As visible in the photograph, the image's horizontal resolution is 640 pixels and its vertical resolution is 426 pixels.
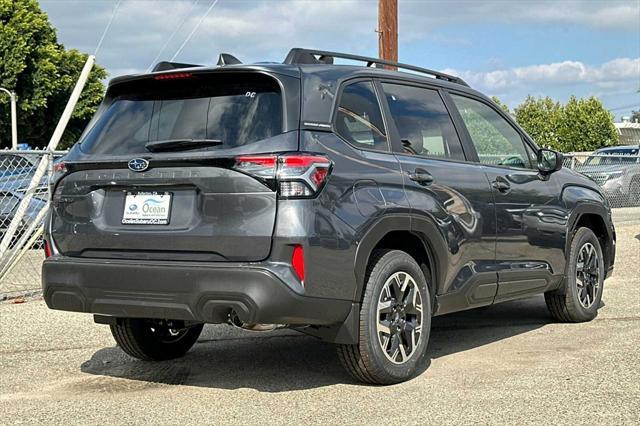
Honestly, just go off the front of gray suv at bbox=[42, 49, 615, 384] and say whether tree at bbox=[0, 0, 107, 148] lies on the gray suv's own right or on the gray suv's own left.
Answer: on the gray suv's own left

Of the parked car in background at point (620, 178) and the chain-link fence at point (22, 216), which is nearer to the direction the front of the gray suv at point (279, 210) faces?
the parked car in background

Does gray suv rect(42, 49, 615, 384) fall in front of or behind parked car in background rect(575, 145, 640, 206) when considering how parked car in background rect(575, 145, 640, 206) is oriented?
in front

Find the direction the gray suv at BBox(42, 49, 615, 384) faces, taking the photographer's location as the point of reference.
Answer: facing away from the viewer and to the right of the viewer

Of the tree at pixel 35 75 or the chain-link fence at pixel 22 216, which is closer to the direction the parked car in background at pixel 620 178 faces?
the chain-link fence

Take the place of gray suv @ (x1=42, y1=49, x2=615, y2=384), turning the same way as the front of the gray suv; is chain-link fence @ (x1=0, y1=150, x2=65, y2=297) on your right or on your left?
on your left

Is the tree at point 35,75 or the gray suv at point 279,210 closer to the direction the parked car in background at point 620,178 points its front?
the gray suv

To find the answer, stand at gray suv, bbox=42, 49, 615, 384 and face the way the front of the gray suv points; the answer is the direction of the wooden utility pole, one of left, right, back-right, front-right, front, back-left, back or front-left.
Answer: front-left

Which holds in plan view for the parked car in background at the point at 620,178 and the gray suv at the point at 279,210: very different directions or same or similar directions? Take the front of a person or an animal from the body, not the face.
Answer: very different directions

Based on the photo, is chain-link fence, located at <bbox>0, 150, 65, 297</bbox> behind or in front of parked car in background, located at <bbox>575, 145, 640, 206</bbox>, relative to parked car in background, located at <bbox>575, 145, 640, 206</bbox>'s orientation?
in front

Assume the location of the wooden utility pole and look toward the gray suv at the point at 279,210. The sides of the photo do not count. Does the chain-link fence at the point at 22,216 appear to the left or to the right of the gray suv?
right

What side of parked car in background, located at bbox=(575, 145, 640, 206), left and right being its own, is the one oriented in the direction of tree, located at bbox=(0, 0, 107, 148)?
right

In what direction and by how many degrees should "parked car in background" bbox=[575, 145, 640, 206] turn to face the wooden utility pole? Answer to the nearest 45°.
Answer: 0° — it already faces it
